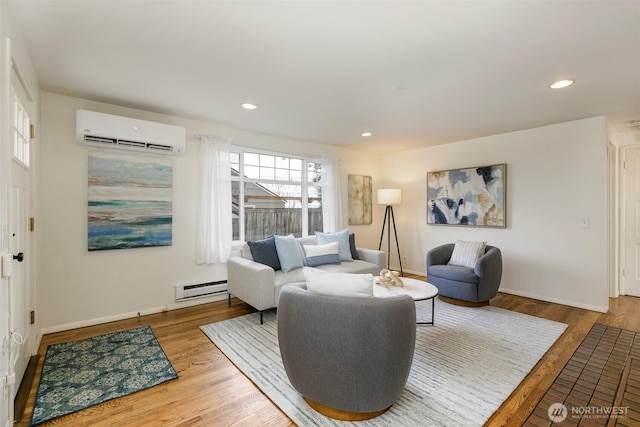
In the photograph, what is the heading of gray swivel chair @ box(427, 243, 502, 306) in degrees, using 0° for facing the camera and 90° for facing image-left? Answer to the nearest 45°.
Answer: approximately 45°

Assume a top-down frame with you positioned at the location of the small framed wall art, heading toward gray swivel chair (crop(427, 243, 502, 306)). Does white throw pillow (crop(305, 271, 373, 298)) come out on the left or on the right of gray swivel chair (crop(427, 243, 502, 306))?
right

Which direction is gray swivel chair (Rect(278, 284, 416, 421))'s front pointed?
away from the camera

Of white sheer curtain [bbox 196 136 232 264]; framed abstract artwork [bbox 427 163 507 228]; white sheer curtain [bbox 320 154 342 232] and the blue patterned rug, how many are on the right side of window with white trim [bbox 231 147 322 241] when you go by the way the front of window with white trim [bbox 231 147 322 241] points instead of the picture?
2

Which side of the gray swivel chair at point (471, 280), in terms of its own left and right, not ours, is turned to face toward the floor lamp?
right

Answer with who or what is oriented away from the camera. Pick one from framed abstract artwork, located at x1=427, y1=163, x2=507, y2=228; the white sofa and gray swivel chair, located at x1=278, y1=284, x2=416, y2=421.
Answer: the gray swivel chair

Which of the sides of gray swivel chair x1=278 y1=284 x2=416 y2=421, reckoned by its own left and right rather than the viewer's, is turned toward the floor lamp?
front

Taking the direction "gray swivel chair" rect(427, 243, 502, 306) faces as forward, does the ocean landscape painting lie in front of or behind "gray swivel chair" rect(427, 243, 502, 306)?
in front

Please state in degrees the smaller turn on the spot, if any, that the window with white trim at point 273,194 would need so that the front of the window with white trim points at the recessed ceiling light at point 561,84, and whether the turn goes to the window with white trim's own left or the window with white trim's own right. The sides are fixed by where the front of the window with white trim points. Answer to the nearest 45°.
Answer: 0° — it already faces it

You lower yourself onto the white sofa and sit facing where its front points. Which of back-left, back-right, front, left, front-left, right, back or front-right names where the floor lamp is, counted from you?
left

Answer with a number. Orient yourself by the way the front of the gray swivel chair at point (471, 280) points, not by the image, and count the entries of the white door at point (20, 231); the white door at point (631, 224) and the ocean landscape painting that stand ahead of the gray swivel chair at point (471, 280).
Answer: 2

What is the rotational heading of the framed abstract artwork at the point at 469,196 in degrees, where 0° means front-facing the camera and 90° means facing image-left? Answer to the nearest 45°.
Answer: approximately 45°
